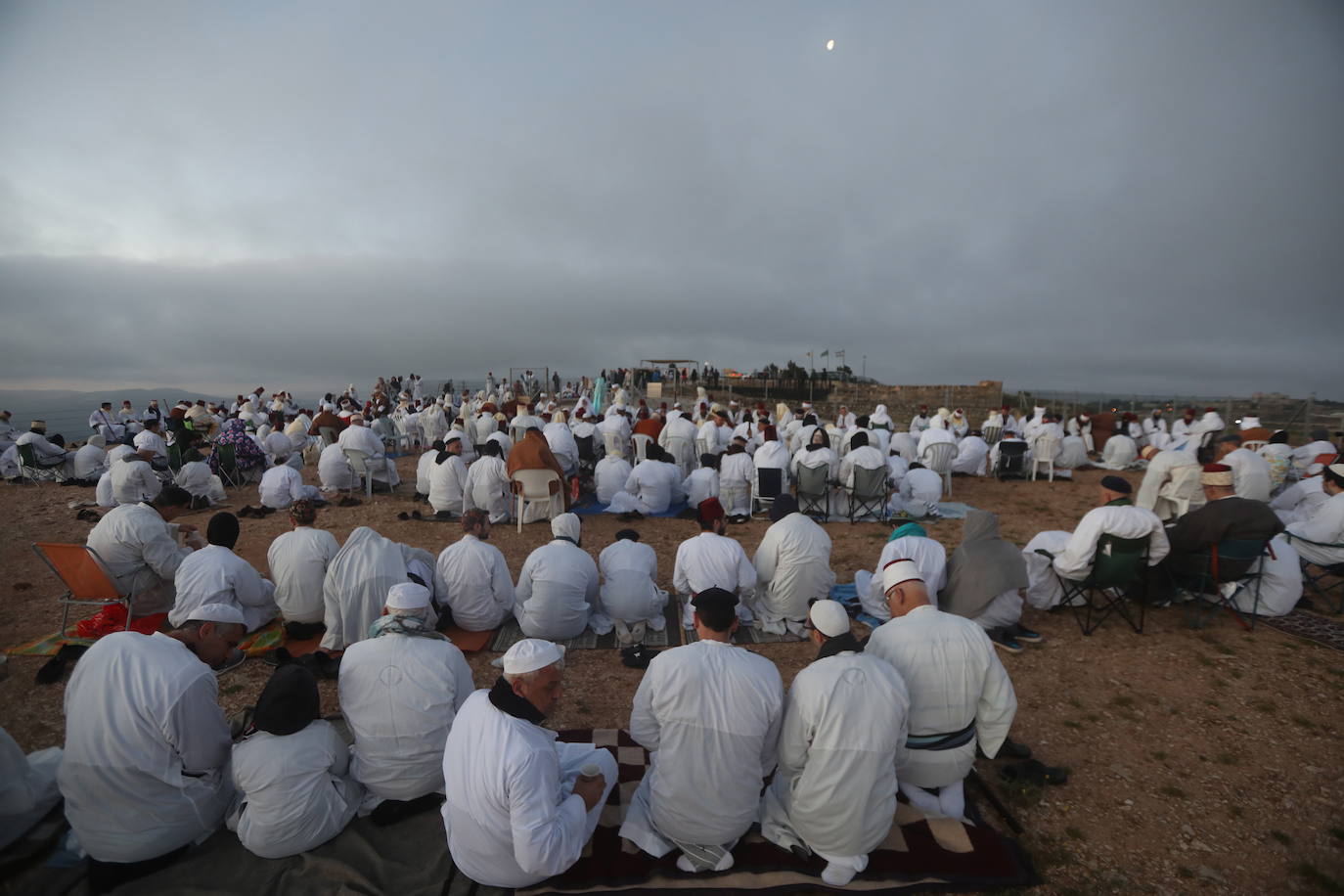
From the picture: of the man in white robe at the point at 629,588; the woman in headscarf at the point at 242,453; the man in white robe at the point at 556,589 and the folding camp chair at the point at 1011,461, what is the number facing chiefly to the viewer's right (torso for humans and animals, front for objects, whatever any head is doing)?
0

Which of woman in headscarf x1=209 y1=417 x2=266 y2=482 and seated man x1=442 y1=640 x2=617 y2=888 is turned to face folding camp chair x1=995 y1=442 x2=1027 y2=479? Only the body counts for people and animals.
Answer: the seated man

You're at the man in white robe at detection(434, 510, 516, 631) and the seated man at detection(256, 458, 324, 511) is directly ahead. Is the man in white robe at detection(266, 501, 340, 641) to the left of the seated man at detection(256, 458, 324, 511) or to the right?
left

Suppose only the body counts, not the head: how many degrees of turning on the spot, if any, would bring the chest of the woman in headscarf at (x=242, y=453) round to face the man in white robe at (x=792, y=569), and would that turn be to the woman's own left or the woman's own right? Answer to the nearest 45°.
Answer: approximately 180°

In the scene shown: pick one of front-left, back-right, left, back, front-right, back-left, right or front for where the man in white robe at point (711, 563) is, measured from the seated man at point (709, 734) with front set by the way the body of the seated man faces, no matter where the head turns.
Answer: front

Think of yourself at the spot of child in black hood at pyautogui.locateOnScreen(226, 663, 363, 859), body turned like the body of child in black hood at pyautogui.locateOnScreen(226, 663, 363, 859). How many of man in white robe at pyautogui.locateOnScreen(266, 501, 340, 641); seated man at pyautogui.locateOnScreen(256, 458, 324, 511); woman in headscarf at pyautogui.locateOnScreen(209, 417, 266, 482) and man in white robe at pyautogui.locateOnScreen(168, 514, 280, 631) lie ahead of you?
4

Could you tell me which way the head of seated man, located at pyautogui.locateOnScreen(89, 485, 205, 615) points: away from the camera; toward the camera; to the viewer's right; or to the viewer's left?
to the viewer's right

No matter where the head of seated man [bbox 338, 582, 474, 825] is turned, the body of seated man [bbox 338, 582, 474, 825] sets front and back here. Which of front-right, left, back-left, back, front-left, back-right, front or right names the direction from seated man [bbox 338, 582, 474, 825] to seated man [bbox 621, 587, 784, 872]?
back-right

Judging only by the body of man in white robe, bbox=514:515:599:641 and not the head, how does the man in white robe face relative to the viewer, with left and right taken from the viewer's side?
facing away from the viewer

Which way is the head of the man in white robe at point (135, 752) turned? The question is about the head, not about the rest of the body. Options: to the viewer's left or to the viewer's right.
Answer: to the viewer's right

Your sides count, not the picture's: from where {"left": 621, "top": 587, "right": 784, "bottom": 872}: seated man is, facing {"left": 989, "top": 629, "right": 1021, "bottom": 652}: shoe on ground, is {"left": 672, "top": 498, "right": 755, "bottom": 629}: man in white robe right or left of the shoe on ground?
left

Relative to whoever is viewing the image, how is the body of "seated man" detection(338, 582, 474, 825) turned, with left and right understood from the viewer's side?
facing away from the viewer

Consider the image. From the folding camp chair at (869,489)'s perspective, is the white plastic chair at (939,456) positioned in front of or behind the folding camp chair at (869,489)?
in front

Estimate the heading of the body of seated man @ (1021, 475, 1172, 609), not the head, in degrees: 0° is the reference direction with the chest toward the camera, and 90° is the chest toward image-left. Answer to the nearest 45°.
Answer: approximately 135°

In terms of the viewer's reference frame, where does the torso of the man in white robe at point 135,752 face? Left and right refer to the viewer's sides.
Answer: facing away from the viewer and to the right of the viewer

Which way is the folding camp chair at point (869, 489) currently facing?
away from the camera

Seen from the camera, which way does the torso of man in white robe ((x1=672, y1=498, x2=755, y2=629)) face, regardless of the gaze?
away from the camera

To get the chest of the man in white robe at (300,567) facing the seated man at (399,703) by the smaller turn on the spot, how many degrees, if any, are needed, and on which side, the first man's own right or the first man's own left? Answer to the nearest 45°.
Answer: approximately 180°

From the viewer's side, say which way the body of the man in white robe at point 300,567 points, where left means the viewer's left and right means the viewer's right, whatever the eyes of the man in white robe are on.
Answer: facing away from the viewer

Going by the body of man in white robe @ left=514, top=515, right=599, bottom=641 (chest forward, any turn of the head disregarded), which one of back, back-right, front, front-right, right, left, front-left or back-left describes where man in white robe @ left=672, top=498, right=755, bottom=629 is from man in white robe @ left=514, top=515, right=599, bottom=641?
right
